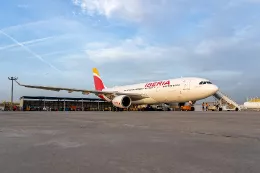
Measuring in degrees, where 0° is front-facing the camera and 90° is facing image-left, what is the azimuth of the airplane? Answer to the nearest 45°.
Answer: approximately 315°
